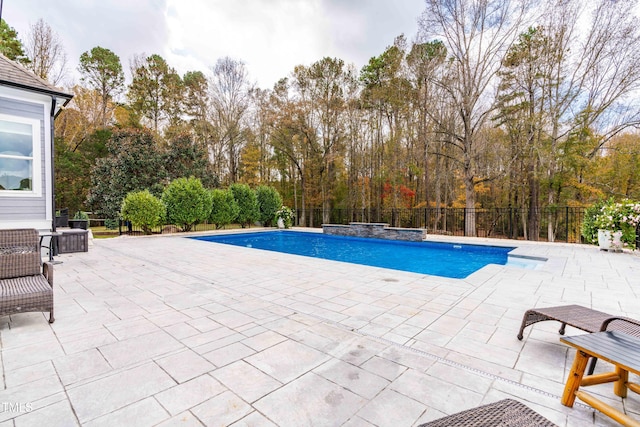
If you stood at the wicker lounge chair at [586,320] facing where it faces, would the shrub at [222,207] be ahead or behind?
ahead

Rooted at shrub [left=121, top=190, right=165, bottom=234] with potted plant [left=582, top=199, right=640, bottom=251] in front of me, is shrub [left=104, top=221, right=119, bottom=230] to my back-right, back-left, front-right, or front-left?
back-left

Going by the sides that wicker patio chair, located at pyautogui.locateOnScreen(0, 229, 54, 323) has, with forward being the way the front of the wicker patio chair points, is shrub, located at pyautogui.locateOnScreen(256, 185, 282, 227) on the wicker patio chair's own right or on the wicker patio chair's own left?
on the wicker patio chair's own left

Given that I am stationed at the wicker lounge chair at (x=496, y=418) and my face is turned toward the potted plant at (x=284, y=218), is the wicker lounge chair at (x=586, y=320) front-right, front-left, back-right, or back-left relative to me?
front-right

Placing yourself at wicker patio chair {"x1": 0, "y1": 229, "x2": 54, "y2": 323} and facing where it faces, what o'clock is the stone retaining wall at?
The stone retaining wall is roughly at 10 o'clock from the wicker patio chair.

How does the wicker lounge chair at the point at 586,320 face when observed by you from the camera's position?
facing away from the viewer and to the left of the viewer

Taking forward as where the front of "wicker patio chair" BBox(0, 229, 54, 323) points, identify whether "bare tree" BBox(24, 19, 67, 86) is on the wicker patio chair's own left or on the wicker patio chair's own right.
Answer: on the wicker patio chair's own left

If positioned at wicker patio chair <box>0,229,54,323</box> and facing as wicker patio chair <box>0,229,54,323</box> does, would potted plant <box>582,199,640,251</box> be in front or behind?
in front

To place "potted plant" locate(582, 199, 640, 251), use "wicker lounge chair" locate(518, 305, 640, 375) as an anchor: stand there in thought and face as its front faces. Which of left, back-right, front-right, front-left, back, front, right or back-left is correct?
front-right

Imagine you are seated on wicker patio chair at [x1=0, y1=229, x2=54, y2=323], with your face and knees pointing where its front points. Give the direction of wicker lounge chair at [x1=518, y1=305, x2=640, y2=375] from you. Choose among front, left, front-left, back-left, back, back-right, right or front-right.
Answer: front

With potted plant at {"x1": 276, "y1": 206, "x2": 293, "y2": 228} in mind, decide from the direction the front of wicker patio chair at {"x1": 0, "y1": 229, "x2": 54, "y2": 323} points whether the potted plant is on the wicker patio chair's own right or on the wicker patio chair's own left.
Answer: on the wicker patio chair's own left
